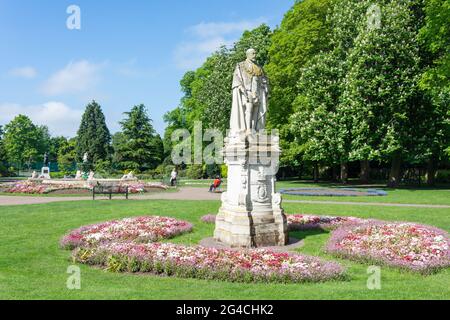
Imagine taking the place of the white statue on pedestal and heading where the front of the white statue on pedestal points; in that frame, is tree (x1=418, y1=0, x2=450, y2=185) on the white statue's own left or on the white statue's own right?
on the white statue's own left

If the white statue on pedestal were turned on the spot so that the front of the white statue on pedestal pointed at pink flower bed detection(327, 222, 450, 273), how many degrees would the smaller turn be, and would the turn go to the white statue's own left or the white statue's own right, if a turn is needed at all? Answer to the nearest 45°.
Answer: approximately 45° to the white statue's own left

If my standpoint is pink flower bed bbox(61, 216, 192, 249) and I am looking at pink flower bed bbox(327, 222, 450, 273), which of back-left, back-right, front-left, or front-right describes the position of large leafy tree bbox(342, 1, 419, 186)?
front-left

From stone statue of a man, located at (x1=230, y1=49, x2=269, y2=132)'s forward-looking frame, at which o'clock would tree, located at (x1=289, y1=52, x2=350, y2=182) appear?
The tree is roughly at 8 o'clock from the stone statue of a man.

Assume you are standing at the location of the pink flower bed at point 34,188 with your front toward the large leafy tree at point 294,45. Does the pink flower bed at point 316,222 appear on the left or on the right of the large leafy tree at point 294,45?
right

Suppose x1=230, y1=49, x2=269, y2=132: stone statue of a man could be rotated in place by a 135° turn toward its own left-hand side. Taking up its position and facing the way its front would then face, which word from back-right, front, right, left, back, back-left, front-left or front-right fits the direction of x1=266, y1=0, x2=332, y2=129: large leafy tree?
front

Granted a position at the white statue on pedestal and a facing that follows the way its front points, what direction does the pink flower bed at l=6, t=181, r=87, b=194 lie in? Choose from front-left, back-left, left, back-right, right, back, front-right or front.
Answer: back

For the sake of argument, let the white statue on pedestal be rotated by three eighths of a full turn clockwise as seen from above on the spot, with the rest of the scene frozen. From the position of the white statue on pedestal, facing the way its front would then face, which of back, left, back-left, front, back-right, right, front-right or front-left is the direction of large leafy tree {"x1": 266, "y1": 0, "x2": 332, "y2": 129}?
right

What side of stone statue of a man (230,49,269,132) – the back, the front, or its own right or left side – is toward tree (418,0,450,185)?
left

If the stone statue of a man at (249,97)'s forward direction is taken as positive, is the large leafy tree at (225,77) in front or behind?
behind

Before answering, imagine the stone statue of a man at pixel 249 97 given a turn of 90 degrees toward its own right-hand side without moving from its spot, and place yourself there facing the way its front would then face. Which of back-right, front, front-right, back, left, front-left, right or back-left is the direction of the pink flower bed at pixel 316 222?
back

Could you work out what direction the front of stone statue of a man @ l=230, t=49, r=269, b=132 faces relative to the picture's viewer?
facing the viewer and to the right of the viewer

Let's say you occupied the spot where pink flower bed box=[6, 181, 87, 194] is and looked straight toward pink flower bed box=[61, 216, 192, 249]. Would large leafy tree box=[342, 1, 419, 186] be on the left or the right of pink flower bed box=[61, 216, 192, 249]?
left

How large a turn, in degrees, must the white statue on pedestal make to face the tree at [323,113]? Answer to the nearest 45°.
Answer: approximately 135° to its left
